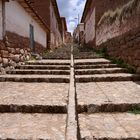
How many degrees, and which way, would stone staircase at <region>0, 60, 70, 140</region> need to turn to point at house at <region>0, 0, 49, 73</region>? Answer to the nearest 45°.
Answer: approximately 180°

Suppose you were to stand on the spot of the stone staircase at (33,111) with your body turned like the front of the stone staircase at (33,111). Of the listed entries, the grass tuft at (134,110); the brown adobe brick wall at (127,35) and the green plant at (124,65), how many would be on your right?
0

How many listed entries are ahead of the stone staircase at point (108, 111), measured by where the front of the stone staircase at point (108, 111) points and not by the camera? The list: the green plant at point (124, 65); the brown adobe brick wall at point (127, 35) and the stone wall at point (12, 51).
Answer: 0

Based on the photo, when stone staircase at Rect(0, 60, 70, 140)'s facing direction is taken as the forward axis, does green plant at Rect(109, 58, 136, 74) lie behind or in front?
behind

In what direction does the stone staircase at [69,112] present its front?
toward the camera

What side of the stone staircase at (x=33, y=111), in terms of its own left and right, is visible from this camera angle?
front

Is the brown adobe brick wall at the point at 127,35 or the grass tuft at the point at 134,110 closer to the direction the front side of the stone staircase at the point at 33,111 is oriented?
the grass tuft

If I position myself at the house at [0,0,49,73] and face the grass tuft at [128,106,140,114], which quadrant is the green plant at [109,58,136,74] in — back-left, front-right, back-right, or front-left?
front-left
